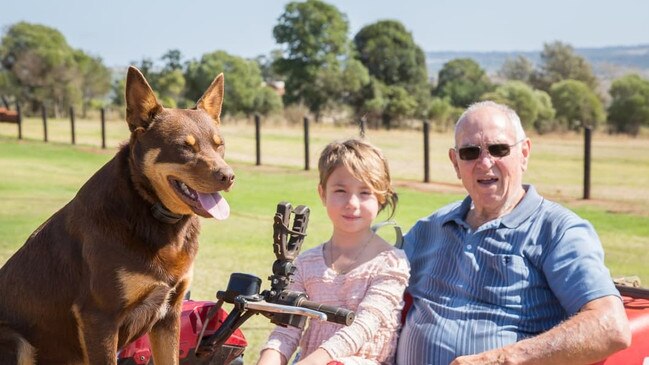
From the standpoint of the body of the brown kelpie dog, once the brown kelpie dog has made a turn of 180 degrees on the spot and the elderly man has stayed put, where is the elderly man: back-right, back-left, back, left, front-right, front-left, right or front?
back-right

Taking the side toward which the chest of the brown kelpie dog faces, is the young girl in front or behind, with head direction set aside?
in front

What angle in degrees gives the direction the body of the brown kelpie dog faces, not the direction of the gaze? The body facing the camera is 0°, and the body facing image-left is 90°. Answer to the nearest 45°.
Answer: approximately 315°

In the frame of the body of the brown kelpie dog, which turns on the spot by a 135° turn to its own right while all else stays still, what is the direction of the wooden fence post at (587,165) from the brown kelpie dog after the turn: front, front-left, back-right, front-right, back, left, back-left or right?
back-right
